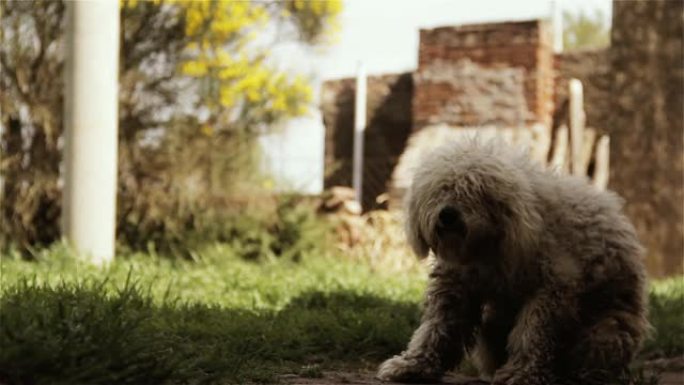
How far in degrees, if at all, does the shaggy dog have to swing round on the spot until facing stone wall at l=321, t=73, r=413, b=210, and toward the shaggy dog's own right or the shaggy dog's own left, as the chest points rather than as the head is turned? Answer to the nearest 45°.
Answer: approximately 135° to the shaggy dog's own right

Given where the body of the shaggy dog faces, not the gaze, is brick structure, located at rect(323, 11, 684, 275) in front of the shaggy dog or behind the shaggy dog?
behind

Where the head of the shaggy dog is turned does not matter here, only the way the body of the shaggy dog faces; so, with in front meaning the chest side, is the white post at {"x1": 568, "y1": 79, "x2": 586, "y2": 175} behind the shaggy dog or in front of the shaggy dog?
behind

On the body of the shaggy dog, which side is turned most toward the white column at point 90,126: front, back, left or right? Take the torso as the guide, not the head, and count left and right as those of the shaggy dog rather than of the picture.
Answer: right

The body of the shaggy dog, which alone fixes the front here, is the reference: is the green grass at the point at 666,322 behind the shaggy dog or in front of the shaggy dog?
behind

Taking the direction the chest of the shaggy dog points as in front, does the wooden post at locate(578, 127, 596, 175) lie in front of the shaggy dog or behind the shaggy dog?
behind

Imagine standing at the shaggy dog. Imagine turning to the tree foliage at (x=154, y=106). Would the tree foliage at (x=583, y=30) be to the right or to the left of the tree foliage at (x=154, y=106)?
right

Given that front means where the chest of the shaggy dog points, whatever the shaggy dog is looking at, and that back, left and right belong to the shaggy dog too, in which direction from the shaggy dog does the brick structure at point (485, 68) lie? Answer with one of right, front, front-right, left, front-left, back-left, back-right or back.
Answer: back-right

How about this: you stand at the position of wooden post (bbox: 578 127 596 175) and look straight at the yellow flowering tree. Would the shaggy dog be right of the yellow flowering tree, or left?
left

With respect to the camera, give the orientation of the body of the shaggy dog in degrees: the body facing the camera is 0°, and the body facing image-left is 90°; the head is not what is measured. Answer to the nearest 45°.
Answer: approximately 45°

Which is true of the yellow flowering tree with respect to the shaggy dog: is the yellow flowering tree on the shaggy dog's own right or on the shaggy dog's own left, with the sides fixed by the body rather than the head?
on the shaggy dog's own right

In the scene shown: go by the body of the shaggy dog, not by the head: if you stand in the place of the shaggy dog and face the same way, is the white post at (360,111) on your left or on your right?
on your right

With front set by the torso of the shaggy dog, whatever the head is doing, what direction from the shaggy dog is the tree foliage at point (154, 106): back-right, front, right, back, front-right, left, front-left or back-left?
right

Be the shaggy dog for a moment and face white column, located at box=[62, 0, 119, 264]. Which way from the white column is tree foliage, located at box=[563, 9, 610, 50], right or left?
right

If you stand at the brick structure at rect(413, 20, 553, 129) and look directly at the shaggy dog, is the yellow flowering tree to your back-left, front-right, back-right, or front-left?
front-right
